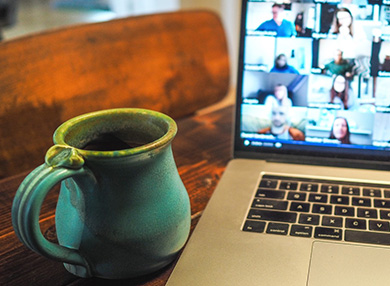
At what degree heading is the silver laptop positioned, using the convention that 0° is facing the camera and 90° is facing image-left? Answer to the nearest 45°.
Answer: approximately 0°
